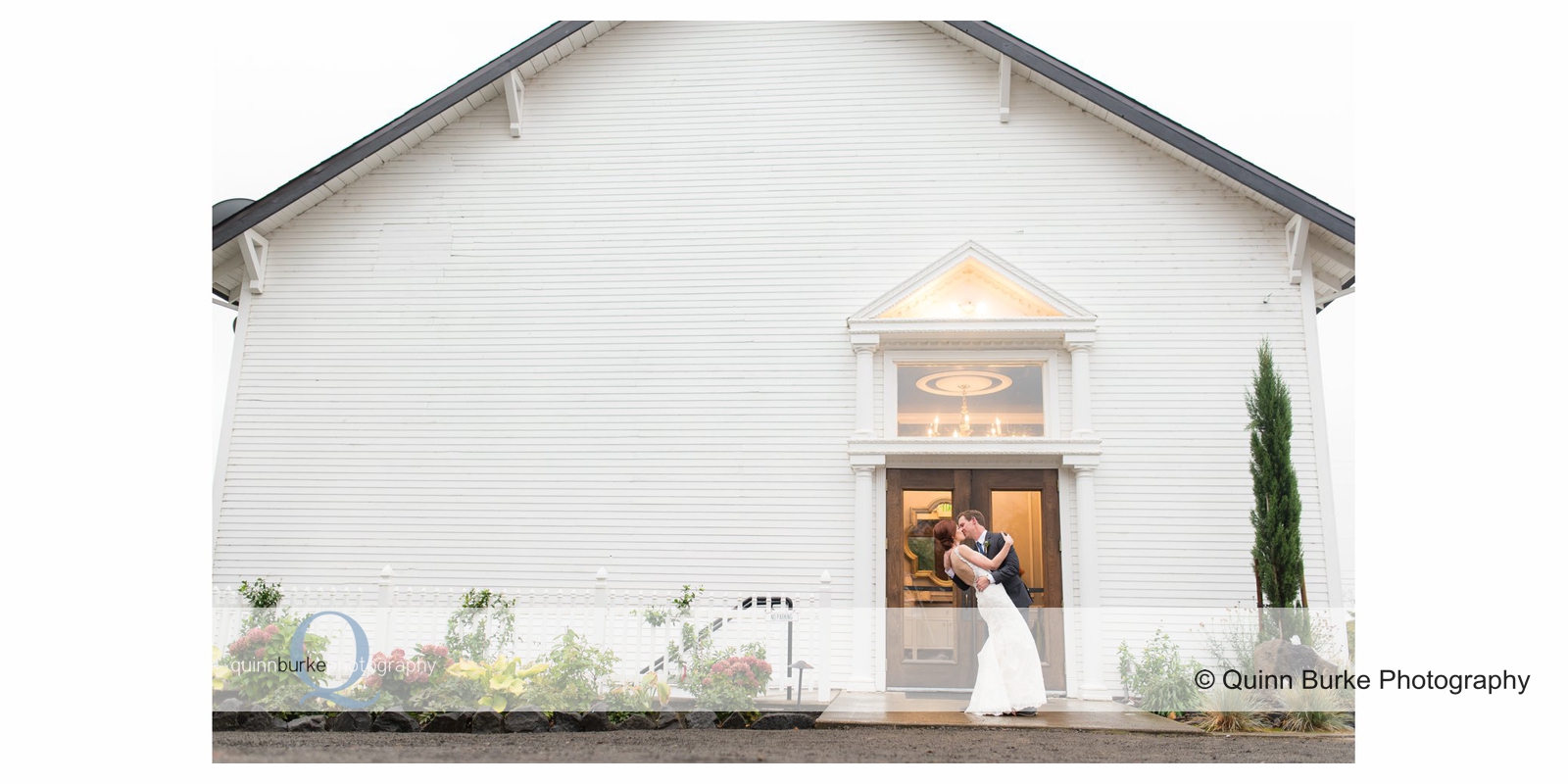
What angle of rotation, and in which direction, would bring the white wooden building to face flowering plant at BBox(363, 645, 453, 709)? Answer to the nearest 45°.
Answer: approximately 45° to its right

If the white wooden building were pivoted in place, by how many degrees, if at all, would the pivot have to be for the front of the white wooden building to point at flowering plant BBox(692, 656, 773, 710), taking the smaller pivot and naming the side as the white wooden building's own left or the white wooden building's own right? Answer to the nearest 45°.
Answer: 0° — it already faces it

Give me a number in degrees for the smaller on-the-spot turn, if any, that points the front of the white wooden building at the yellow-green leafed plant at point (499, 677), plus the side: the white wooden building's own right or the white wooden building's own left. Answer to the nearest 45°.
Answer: approximately 45° to the white wooden building's own right

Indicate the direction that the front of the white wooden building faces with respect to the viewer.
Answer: facing the viewer
